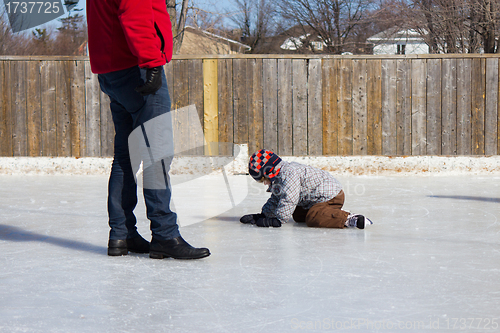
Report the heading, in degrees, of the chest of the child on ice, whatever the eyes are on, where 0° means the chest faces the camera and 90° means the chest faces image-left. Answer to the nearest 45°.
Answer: approximately 90°

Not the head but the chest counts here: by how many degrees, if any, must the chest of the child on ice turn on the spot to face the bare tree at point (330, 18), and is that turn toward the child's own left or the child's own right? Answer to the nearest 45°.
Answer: approximately 90° to the child's own right

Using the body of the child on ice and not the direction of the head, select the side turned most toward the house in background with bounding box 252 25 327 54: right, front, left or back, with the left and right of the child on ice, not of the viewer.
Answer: right

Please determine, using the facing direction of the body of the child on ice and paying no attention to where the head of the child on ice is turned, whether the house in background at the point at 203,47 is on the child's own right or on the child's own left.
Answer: on the child's own right

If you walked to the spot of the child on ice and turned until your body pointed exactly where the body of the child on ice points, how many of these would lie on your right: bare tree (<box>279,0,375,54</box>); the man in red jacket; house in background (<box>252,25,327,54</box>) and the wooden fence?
3

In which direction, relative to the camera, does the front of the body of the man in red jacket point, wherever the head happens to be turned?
to the viewer's right

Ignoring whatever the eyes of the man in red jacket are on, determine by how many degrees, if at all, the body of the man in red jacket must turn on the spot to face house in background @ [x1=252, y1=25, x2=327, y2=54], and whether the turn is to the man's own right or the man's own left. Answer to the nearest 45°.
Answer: approximately 90° to the man's own left

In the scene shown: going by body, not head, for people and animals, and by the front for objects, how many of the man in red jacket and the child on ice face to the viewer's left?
1

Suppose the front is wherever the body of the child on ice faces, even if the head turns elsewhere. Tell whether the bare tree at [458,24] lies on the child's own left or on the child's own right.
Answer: on the child's own right

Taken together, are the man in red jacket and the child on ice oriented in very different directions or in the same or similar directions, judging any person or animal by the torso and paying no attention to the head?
very different directions

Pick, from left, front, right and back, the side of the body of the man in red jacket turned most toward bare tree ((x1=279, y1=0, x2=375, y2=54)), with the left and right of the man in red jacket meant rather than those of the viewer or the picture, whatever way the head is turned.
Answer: left

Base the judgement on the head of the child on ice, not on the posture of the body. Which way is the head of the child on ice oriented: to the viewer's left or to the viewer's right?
to the viewer's left
